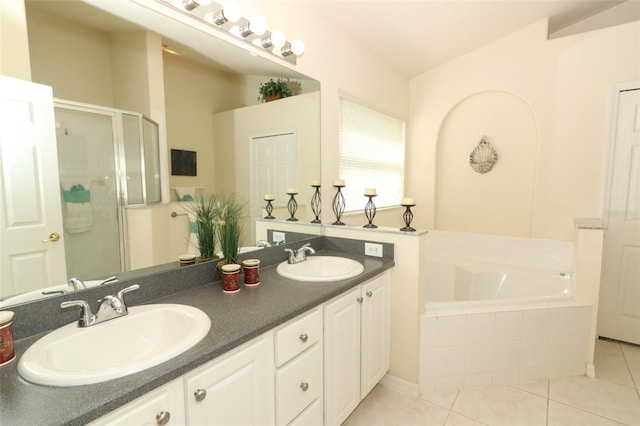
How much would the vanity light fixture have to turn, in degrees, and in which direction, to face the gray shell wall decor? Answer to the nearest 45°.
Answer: approximately 45° to its left

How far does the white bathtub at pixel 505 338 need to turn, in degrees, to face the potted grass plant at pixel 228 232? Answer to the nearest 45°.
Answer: approximately 45° to its right

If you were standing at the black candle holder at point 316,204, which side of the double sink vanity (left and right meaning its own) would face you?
left

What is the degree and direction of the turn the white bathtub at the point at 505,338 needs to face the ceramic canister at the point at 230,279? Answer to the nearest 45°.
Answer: approximately 45° to its right

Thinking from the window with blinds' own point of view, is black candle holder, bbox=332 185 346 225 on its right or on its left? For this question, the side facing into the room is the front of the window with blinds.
on its right

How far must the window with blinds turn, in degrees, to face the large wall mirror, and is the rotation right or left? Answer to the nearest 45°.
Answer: approximately 90° to its right

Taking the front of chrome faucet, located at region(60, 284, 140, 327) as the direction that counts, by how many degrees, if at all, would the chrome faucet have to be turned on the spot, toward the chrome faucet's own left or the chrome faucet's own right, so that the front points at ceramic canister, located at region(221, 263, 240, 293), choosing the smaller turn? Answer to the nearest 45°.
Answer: approximately 45° to the chrome faucet's own left

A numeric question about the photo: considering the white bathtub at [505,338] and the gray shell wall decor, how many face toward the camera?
2

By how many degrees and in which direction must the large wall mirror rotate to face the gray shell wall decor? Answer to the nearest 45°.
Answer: approximately 45° to its left

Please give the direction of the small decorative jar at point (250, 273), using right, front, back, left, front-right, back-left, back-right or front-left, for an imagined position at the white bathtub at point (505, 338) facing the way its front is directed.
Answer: front-right
